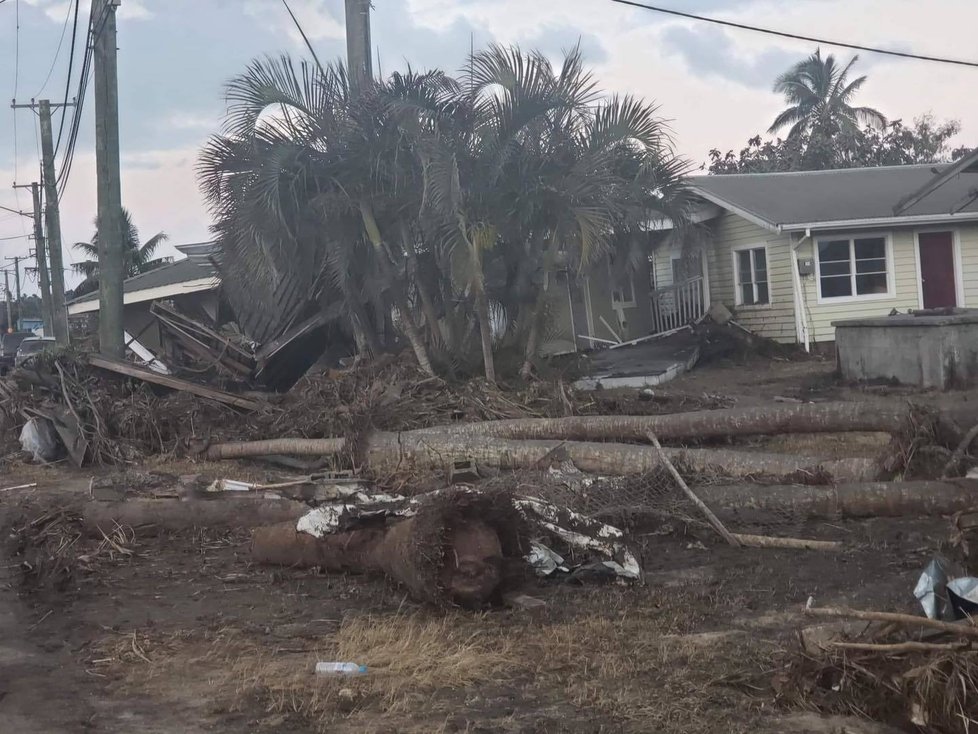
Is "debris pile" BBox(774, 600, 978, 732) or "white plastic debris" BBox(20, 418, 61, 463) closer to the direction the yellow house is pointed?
the debris pile

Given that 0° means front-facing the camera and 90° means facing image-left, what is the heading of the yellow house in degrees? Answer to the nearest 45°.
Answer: approximately 0°

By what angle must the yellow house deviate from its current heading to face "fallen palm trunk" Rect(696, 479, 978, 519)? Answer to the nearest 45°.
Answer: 0° — it already faces it

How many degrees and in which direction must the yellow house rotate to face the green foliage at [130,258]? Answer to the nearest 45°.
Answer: approximately 135° to its right

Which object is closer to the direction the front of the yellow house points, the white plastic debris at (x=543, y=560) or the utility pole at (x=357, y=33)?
the white plastic debris

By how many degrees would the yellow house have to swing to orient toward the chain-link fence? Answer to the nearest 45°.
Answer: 0° — it already faces it

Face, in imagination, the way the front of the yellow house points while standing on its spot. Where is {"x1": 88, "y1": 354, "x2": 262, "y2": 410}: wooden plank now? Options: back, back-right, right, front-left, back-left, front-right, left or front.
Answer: front-right

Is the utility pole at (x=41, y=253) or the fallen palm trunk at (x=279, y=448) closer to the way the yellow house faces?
the fallen palm trunk

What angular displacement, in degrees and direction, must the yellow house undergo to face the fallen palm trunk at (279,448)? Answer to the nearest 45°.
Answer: approximately 45° to its right
